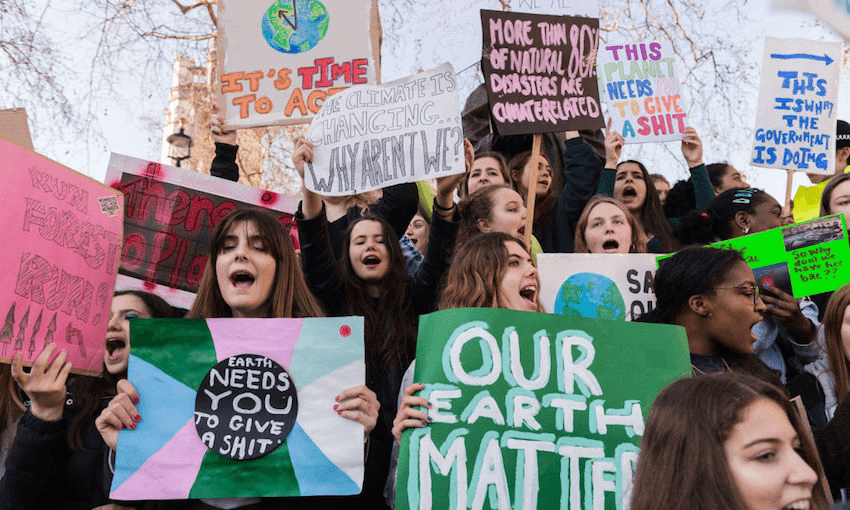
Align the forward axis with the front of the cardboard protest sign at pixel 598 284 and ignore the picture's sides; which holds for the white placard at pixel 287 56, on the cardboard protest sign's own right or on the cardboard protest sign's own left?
on the cardboard protest sign's own right

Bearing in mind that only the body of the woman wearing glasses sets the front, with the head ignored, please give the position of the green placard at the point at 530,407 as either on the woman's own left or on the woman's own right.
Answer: on the woman's own right

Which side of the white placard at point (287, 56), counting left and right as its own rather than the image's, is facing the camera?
front

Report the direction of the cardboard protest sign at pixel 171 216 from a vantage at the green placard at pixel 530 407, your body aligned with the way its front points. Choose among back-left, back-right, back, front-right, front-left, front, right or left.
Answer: back-right

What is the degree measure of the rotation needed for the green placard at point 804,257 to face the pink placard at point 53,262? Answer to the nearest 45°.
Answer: approximately 45° to its right

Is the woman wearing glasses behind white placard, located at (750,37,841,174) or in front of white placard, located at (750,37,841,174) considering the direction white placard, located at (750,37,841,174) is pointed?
in front

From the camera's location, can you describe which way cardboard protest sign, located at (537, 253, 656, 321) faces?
facing the viewer

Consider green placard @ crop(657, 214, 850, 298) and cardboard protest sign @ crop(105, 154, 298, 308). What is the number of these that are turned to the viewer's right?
0

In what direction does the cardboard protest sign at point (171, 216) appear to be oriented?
toward the camera

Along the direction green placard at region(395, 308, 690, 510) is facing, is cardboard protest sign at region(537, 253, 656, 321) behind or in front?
behind

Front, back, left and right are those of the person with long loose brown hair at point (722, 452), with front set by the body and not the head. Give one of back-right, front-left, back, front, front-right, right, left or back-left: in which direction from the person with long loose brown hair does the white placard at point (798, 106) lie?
back-left

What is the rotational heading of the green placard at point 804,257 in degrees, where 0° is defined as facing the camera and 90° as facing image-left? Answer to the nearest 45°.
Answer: approximately 0°
